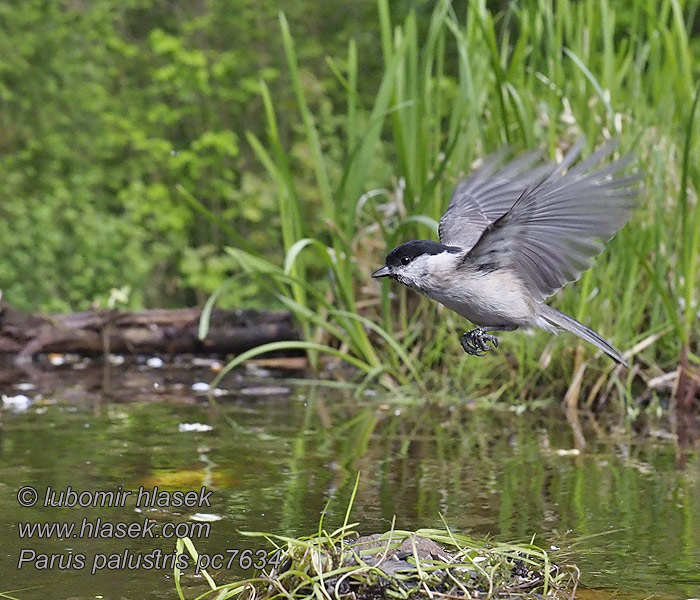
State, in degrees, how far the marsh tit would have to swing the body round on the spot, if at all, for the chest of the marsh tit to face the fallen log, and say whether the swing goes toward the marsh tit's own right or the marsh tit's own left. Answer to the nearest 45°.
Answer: approximately 45° to the marsh tit's own right

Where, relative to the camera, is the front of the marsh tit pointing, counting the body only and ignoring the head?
to the viewer's left
